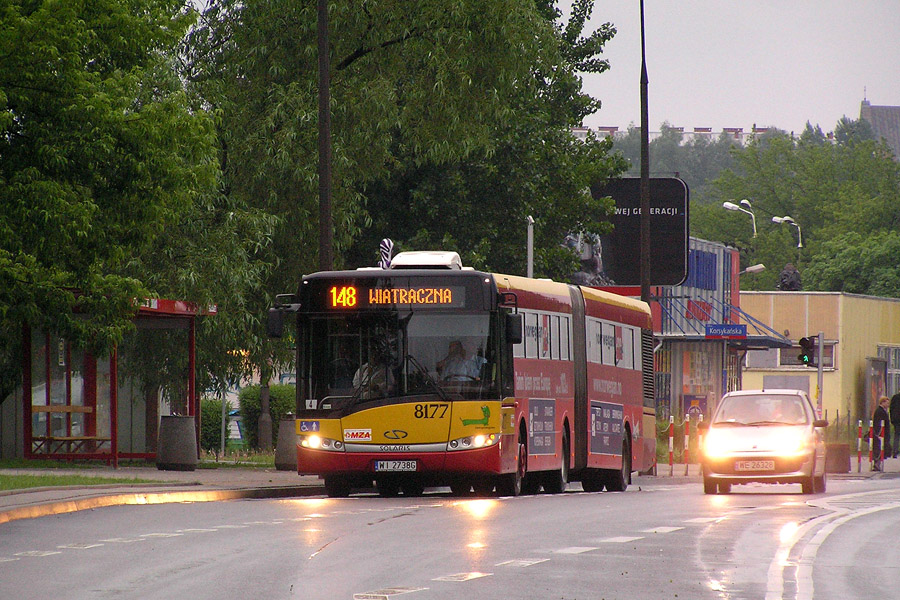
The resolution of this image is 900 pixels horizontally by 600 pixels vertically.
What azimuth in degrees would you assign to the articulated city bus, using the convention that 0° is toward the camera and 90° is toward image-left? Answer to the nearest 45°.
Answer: approximately 0°

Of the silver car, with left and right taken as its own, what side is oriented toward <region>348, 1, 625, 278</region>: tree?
back

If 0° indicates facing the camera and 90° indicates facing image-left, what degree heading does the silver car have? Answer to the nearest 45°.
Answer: approximately 0°

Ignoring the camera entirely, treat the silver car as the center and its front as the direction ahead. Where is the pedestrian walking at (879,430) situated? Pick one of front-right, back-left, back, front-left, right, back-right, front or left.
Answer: back

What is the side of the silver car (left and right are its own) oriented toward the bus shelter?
right

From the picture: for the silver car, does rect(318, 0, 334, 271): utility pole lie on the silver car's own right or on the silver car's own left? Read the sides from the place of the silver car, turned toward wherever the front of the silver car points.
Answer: on the silver car's own right

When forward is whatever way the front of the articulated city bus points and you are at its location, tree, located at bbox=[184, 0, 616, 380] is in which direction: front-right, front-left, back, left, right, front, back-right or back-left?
back

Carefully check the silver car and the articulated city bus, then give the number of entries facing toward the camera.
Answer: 2
